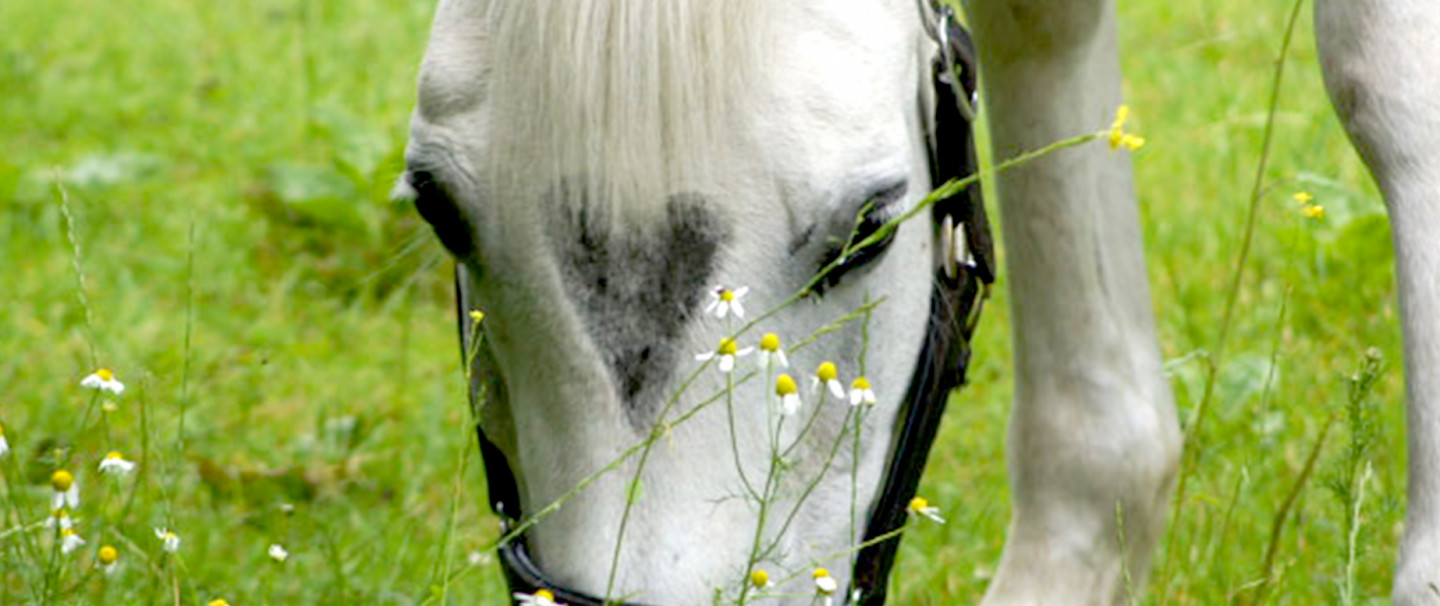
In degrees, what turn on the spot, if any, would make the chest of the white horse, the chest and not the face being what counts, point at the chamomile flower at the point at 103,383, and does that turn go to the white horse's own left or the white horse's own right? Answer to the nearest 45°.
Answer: approximately 45° to the white horse's own right

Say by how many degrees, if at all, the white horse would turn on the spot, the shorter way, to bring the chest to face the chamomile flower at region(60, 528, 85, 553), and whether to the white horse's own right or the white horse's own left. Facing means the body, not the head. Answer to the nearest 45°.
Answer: approximately 45° to the white horse's own right

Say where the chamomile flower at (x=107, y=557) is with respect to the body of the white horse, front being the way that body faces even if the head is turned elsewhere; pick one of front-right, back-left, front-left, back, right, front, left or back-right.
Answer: front-right

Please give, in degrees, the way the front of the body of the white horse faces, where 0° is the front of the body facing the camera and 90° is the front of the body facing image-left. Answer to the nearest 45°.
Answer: approximately 45°
